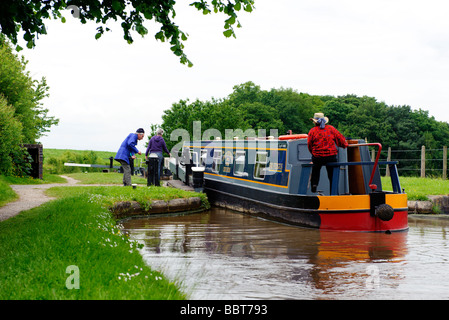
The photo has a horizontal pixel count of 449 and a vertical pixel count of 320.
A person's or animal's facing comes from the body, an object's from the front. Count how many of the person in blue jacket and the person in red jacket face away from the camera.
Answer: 1

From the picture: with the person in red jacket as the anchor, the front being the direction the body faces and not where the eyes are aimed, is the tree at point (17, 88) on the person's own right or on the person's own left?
on the person's own left

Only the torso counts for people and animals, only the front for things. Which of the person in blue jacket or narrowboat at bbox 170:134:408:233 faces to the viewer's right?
the person in blue jacket

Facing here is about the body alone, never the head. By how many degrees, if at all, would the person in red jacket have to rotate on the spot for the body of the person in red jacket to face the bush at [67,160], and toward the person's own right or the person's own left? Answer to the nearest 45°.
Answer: approximately 45° to the person's own left

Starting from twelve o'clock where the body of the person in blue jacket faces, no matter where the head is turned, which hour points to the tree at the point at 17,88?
The tree is roughly at 8 o'clock from the person in blue jacket.

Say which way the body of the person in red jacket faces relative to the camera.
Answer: away from the camera

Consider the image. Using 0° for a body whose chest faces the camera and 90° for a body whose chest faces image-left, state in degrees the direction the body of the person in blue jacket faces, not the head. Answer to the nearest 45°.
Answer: approximately 270°

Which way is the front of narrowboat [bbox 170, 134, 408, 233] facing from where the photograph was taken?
facing away from the viewer and to the left of the viewer

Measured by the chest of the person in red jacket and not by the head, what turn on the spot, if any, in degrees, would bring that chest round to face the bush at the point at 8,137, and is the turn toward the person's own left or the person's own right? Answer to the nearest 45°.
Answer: approximately 45° to the person's own left
